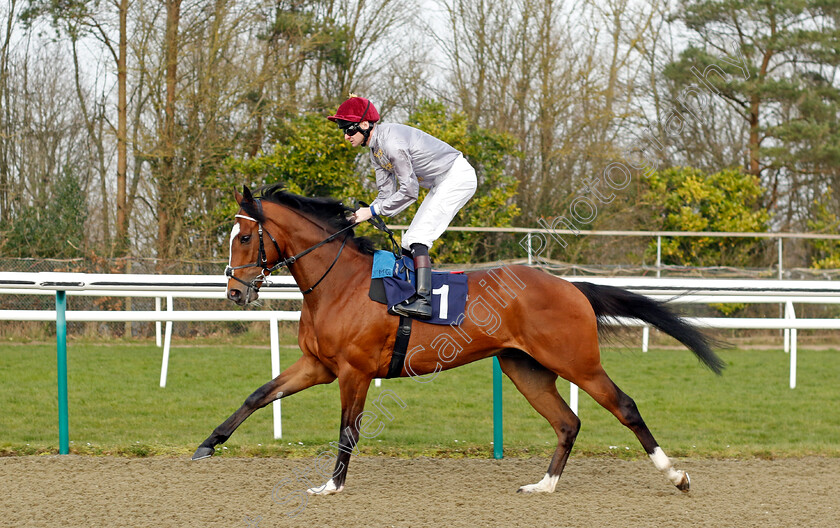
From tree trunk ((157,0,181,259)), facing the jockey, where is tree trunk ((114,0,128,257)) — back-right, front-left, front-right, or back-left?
back-right

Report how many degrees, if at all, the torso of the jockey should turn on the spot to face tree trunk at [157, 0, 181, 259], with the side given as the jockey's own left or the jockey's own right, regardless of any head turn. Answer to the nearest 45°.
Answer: approximately 90° to the jockey's own right

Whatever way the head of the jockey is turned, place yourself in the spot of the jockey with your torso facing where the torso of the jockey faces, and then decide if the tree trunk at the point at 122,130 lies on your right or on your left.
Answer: on your right

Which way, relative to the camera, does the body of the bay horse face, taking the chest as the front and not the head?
to the viewer's left

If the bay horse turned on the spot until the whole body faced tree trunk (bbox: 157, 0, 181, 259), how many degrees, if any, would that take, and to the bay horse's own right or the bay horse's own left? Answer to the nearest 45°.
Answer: approximately 45° to the bay horse's own right

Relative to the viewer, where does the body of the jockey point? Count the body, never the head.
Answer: to the viewer's left

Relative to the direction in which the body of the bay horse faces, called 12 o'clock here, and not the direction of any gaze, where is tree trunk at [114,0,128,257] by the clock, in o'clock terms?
The tree trunk is roughly at 2 o'clock from the bay horse.
